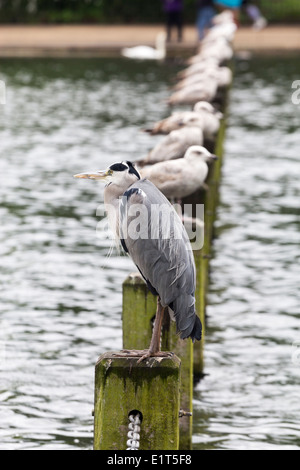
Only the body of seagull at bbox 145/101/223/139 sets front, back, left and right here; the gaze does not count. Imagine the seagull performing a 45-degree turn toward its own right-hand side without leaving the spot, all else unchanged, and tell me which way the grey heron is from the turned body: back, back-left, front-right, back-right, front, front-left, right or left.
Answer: front-right

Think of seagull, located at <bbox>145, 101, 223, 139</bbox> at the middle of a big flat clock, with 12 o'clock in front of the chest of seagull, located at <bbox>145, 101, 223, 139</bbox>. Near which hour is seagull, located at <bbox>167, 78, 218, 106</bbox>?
seagull, located at <bbox>167, 78, 218, 106</bbox> is roughly at 9 o'clock from seagull, located at <bbox>145, 101, 223, 139</bbox>.

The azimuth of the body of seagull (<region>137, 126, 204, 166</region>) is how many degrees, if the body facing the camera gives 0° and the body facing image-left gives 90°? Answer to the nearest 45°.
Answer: approximately 270°

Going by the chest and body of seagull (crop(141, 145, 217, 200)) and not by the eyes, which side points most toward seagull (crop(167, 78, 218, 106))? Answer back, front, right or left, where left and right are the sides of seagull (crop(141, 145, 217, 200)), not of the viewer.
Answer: left

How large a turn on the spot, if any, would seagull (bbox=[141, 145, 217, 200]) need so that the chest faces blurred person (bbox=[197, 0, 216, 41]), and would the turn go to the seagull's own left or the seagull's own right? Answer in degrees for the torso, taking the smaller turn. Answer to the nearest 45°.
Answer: approximately 90° to the seagull's own left

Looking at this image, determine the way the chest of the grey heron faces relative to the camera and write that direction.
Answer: to the viewer's left

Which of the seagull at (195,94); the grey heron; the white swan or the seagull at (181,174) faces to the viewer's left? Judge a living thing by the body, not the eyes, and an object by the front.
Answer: the grey heron

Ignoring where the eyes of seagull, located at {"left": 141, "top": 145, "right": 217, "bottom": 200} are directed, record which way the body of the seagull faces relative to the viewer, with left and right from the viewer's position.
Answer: facing to the right of the viewer

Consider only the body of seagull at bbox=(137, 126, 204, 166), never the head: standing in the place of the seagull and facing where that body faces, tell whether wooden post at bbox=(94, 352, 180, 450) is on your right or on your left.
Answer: on your right

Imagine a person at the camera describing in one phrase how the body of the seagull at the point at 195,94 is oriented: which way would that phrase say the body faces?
to the viewer's right

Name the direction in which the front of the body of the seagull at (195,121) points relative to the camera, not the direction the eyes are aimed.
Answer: to the viewer's right

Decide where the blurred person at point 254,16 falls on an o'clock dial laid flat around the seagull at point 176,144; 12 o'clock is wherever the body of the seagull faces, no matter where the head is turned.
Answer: The blurred person is roughly at 9 o'clock from the seagull.

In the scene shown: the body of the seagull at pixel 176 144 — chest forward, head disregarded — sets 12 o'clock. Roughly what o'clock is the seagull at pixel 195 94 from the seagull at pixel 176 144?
the seagull at pixel 195 94 is roughly at 9 o'clock from the seagull at pixel 176 144.

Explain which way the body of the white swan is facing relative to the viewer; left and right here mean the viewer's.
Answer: facing to the right of the viewer

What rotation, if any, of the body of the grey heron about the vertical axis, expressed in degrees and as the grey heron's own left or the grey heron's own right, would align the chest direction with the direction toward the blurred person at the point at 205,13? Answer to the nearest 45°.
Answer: approximately 90° to the grey heron's own right
